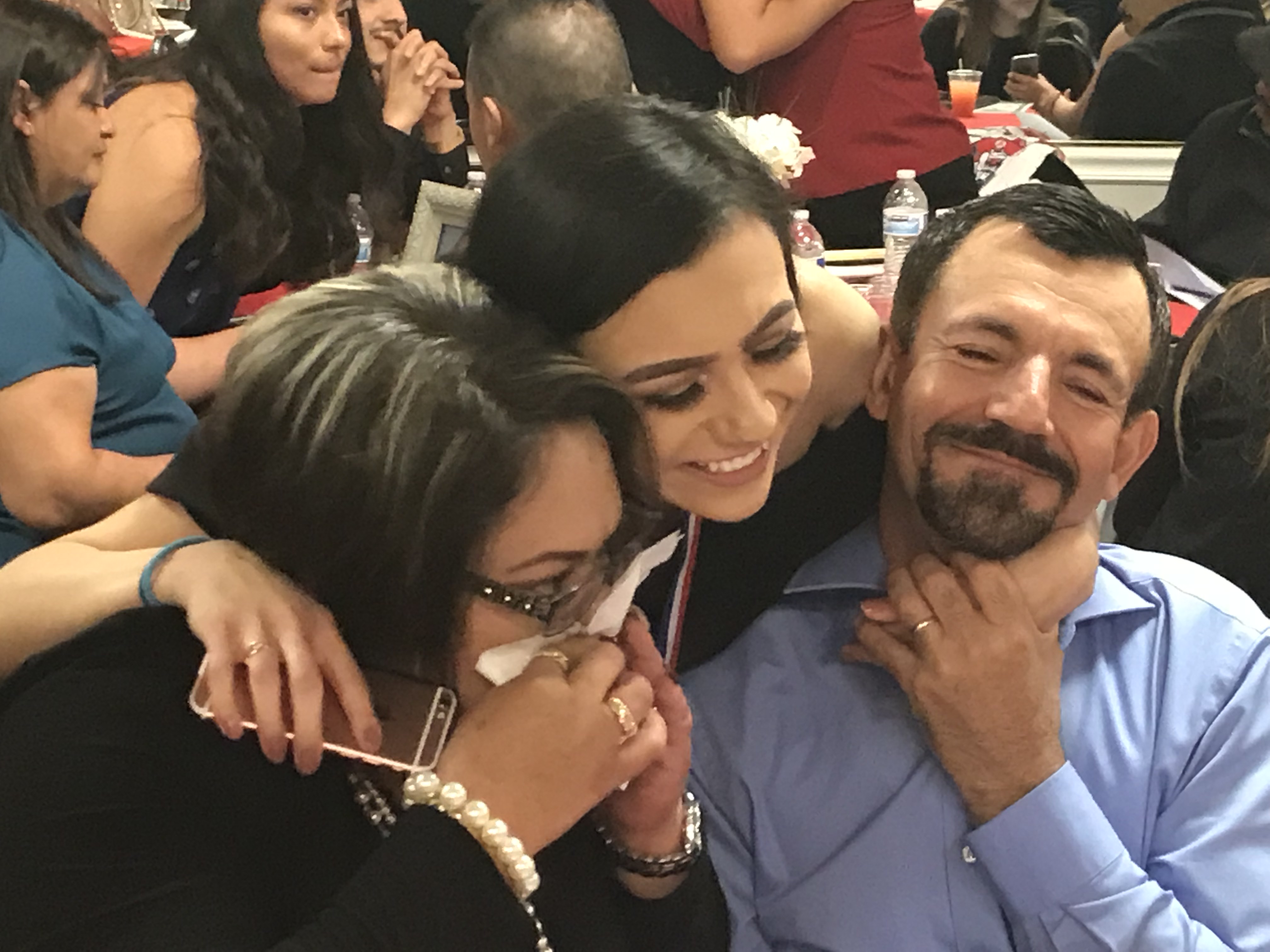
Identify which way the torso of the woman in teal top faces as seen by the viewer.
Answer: to the viewer's right

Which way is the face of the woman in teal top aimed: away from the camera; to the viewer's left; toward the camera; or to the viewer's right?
to the viewer's right

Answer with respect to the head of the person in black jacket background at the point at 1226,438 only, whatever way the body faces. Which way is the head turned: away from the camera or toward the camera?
away from the camera

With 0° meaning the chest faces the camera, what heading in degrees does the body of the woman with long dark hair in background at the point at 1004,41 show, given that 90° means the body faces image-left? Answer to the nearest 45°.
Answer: approximately 0°

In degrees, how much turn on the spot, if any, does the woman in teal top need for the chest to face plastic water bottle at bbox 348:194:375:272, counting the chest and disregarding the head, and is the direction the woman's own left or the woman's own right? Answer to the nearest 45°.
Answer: approximately 45° to the woman's own left

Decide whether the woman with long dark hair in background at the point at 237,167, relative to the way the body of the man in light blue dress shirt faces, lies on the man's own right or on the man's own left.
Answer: on the man's own right
